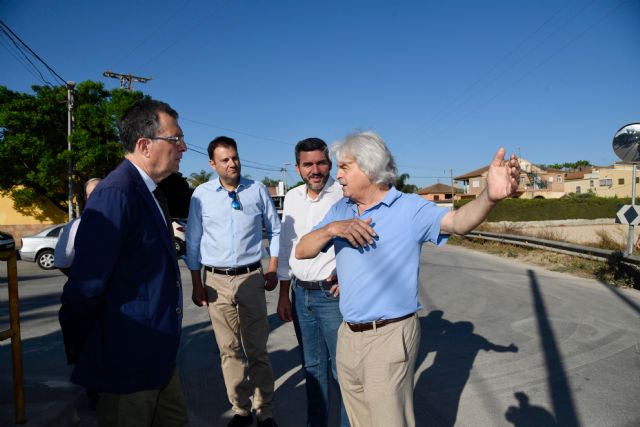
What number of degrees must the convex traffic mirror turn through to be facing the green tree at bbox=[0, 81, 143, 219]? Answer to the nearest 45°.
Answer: approximately 90° to its right

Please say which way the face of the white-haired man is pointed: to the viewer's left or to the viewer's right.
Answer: to the viewer's left

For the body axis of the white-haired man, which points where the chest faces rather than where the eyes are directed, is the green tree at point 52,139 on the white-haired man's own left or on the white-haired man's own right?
on the white-haired man's own right

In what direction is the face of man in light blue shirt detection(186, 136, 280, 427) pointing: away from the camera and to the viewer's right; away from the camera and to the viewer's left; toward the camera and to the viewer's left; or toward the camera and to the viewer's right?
toward the camera and to the viewer's right

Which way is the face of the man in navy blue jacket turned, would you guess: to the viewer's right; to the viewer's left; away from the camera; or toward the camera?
to the viewer's right

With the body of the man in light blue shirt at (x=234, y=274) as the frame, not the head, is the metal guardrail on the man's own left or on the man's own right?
on the man's own left

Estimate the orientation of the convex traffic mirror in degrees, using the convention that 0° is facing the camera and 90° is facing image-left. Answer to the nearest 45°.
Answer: approximately 0°

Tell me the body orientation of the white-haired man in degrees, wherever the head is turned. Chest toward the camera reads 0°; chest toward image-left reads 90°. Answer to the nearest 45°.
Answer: approximately 45°

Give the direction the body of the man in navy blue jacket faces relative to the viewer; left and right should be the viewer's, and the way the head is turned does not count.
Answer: facing to the right of the viewer
